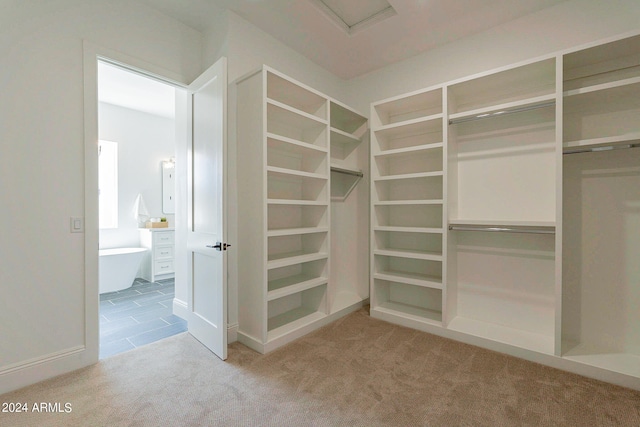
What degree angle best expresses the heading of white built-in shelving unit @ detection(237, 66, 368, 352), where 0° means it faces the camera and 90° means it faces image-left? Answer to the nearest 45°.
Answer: approximately 315°

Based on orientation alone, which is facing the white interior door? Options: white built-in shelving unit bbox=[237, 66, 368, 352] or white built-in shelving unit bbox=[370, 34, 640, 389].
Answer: white built-in shelving unit bbox=[370, 34, 640, 389]

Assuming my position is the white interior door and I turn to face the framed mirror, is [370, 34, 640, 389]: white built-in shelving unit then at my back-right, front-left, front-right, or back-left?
back-right

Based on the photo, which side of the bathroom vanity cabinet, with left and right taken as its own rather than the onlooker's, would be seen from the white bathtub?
right

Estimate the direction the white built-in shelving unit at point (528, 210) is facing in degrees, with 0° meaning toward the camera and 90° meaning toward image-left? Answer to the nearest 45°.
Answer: approximately 45°

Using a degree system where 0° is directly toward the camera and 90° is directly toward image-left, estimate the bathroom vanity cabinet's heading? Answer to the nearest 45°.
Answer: approximately 315°
